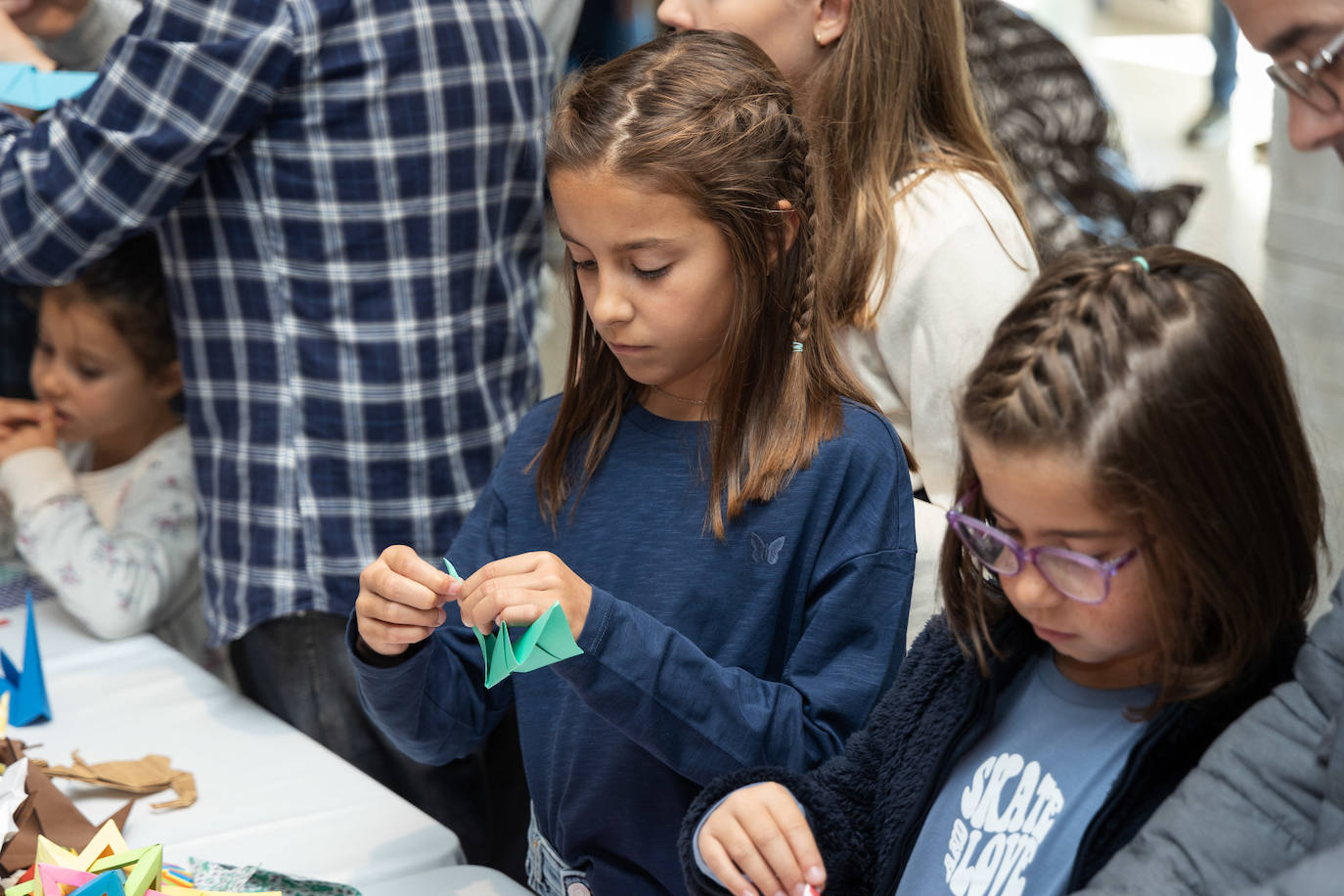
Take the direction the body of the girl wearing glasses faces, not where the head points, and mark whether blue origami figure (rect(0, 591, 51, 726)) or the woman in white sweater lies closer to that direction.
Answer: the blue origami figure

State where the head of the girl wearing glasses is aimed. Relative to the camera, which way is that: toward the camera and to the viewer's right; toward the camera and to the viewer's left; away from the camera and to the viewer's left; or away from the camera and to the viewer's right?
toward the camera and to the viewer's left

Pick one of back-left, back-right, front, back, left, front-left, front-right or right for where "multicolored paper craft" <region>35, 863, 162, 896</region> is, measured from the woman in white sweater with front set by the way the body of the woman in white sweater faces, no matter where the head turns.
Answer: front-left

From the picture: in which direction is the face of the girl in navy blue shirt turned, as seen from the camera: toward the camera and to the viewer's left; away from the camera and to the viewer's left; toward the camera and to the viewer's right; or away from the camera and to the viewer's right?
toward the camera and to the viewer's left

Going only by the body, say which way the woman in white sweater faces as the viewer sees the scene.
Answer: to the viewer's left

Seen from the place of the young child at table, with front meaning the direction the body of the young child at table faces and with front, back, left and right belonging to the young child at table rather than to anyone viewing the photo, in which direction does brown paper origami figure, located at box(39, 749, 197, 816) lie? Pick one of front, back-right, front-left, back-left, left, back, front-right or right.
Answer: front-left

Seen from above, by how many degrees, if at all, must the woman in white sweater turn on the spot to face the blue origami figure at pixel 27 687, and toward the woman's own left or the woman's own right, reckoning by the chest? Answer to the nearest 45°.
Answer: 0° — they already face it

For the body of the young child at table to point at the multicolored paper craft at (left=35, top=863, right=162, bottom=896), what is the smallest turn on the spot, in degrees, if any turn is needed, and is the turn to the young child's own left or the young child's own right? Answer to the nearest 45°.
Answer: approximately 45° to the young child's own left

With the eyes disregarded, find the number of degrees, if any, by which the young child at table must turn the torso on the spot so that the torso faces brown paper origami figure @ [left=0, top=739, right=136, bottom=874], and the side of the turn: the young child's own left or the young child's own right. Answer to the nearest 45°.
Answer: approximately 45° to the young child's own left

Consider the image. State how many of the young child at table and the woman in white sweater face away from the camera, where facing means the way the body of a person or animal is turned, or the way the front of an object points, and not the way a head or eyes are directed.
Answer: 0
